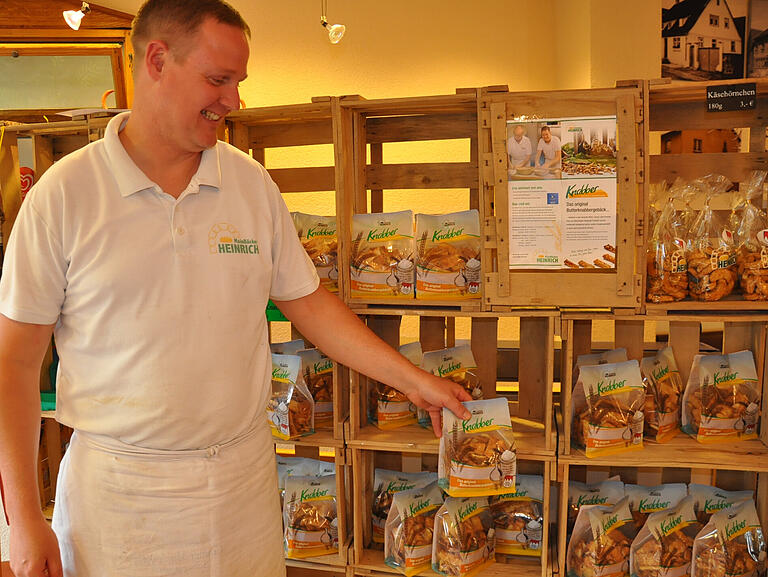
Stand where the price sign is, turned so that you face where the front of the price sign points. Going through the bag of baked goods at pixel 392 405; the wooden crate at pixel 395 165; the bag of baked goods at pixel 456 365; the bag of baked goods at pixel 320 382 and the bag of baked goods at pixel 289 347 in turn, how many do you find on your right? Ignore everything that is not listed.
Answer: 5

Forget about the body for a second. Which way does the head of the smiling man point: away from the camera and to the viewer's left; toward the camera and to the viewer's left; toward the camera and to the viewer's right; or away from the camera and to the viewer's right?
toward the camera and to the viewer's right

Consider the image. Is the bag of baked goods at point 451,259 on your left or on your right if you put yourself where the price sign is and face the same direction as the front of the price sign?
on your right

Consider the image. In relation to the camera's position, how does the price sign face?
facing the viewer

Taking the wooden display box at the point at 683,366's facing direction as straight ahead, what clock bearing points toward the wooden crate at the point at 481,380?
The wooden crate is roughly at 3 o'clock from the wooden display box.

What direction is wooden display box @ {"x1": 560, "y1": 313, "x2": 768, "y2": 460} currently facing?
toward the camera

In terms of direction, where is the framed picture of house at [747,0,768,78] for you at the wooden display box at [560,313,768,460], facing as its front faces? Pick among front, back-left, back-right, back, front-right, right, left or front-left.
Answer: back

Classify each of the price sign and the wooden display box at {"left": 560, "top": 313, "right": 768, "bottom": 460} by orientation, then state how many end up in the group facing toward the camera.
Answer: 2

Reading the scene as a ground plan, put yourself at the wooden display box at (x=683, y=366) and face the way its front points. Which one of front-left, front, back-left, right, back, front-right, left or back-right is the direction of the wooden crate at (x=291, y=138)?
right

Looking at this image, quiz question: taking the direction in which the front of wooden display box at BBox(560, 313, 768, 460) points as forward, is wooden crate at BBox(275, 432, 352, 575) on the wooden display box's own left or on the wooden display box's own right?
on the wooden display box's own right

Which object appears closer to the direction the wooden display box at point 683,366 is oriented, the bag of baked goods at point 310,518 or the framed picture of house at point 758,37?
the bag of baked goods

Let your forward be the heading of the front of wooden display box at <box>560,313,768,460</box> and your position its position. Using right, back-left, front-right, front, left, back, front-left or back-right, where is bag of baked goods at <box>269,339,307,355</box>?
right
